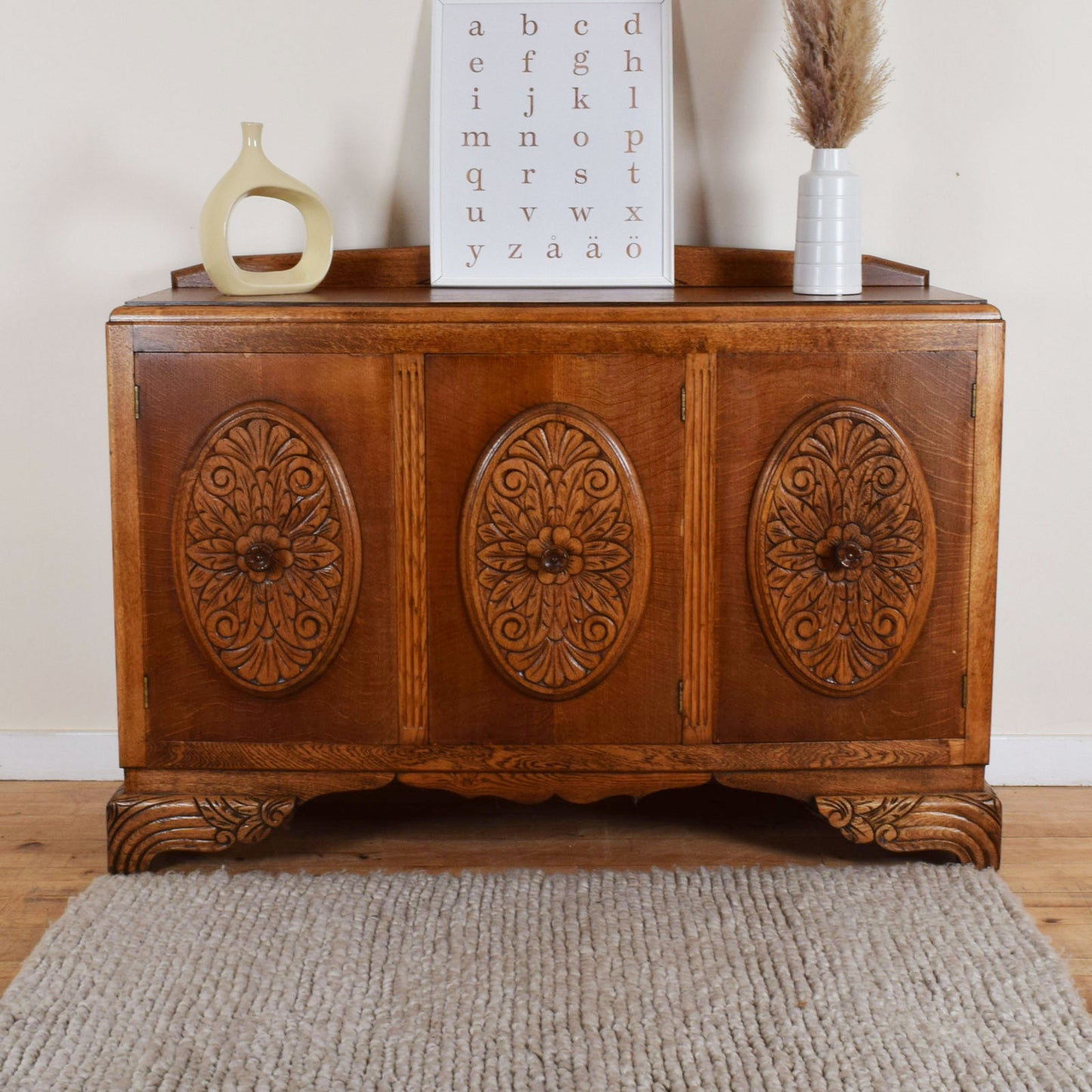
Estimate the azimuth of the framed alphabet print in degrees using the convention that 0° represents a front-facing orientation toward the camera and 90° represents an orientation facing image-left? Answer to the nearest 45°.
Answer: approximately 0°

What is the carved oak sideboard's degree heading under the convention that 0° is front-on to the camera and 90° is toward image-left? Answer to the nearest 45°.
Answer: approximately 0°
